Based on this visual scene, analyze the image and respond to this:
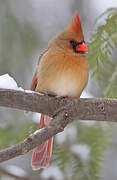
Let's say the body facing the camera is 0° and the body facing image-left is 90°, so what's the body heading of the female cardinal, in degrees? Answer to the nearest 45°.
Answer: approximately 315°
